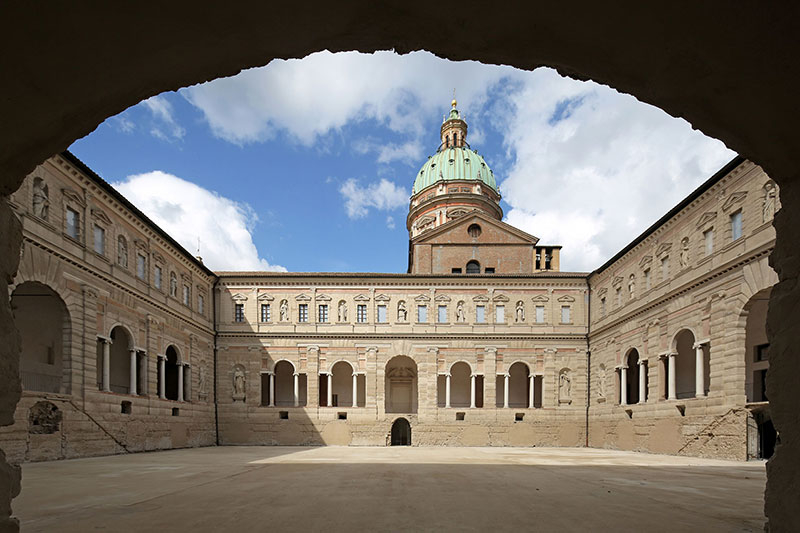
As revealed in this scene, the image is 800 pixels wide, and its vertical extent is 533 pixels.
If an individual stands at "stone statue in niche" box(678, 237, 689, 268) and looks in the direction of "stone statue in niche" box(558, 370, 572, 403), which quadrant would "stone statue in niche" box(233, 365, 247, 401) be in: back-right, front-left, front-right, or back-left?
front-left

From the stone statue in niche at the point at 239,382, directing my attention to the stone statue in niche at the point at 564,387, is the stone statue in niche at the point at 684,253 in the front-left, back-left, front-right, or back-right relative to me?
front-right

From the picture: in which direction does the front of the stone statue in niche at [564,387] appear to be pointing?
toward the camera

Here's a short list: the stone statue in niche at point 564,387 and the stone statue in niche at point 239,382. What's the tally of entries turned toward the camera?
2

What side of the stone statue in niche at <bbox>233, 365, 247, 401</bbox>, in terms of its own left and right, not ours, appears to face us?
front

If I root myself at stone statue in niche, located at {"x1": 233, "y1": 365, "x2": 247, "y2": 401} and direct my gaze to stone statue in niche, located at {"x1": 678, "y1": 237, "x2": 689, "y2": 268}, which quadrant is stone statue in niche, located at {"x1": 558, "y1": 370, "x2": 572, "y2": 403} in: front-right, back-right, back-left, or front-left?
front-left

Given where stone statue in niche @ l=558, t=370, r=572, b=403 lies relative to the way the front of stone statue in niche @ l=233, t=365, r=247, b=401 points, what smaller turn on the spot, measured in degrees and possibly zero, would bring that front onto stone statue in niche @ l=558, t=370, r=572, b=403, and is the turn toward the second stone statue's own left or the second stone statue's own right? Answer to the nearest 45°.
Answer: approximately 90° to the second stone statue's own left

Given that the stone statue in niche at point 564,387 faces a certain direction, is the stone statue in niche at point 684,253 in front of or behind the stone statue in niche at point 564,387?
in front

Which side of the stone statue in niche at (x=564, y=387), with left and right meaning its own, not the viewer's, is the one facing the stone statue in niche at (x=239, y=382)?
right
